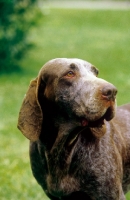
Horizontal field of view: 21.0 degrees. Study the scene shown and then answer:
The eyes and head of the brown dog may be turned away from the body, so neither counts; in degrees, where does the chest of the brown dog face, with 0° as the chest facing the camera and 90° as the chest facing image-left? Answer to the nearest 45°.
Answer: approximately 45°
